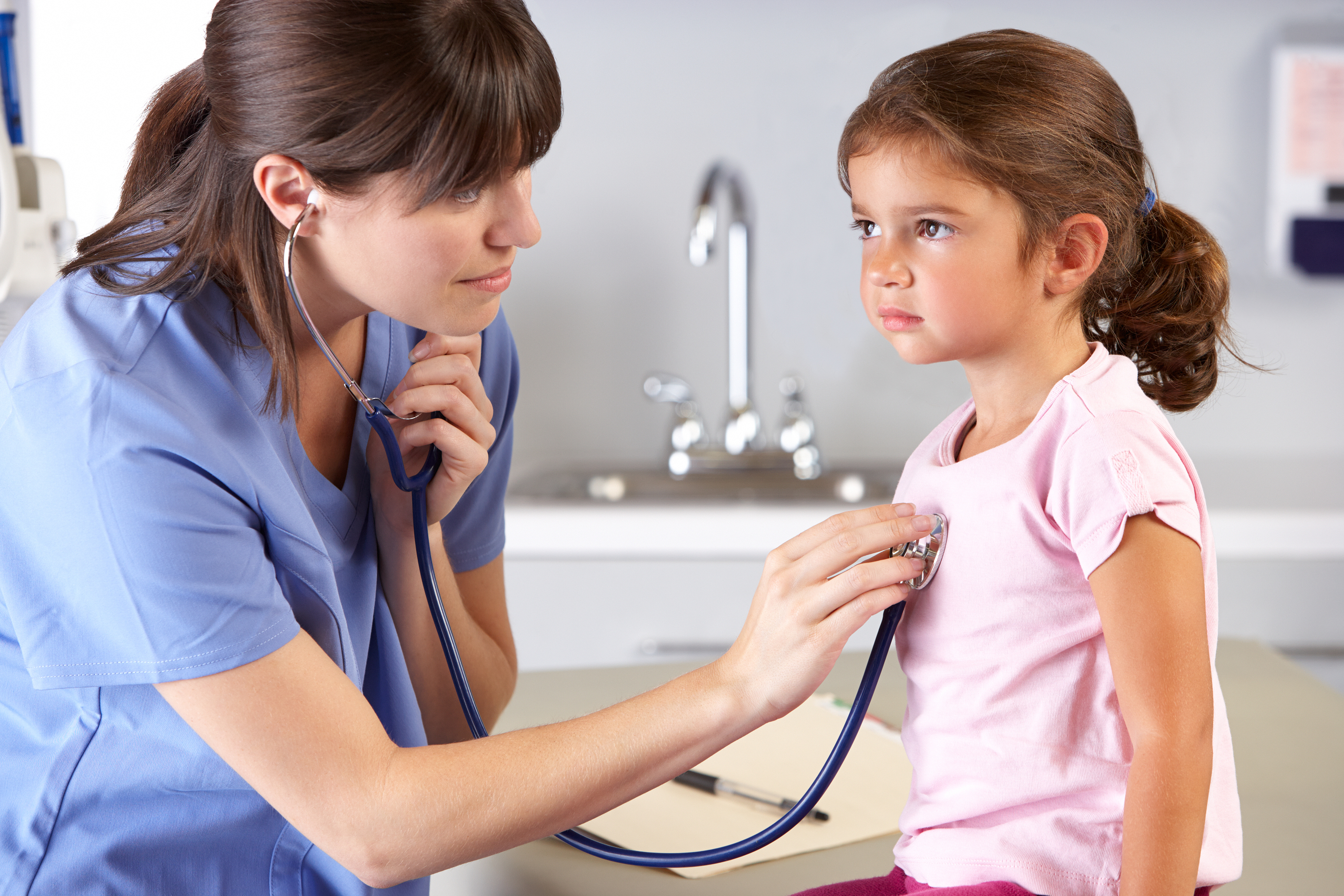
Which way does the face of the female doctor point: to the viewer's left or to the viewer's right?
to the viewer's right

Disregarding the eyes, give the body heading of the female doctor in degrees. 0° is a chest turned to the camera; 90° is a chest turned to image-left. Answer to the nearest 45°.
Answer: approximately 315°

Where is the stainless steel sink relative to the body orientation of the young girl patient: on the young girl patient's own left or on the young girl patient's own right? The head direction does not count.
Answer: on the young girl patient's own right

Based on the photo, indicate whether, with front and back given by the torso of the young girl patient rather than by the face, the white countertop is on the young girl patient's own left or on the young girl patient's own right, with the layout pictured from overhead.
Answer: on the young girl patient's own right
